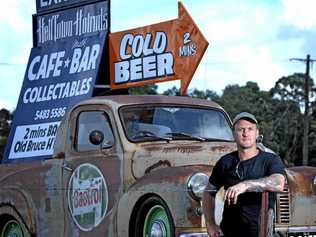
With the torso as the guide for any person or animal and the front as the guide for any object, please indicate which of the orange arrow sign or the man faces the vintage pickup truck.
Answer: the orange arrow sign

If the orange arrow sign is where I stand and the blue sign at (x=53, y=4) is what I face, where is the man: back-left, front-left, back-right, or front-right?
back-left

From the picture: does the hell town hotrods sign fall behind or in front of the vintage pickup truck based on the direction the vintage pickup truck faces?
behind

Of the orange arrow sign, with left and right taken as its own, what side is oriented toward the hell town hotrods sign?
right

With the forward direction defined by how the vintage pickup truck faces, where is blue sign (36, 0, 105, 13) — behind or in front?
behind

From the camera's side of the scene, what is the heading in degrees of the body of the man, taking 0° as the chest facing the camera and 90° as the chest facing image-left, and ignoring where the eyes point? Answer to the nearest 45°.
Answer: approximately 0°

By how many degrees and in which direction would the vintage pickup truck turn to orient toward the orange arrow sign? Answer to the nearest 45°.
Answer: approximately 135° to its left

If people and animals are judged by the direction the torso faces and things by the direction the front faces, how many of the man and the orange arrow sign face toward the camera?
2

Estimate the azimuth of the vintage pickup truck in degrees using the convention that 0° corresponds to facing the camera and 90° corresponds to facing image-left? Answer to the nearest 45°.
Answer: approximately 315°
